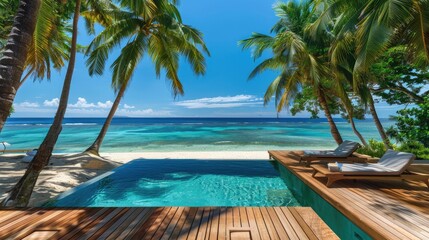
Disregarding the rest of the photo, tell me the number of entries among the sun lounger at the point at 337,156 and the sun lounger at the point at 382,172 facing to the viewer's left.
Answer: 2

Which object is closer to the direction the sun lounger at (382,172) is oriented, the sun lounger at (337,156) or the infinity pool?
the infinity pool

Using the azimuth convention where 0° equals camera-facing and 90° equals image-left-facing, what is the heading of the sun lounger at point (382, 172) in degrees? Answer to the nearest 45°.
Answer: approximately 90°

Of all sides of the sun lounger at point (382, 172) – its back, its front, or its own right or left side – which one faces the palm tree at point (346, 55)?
right

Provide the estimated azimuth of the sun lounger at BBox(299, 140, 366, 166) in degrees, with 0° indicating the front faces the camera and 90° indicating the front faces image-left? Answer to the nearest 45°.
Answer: approximately 90°

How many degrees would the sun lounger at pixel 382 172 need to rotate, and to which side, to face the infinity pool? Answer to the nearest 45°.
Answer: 0° — it already faces it

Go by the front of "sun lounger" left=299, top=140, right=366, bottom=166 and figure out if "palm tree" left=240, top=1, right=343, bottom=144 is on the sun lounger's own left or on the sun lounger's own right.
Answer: on the sun lounger's own right
